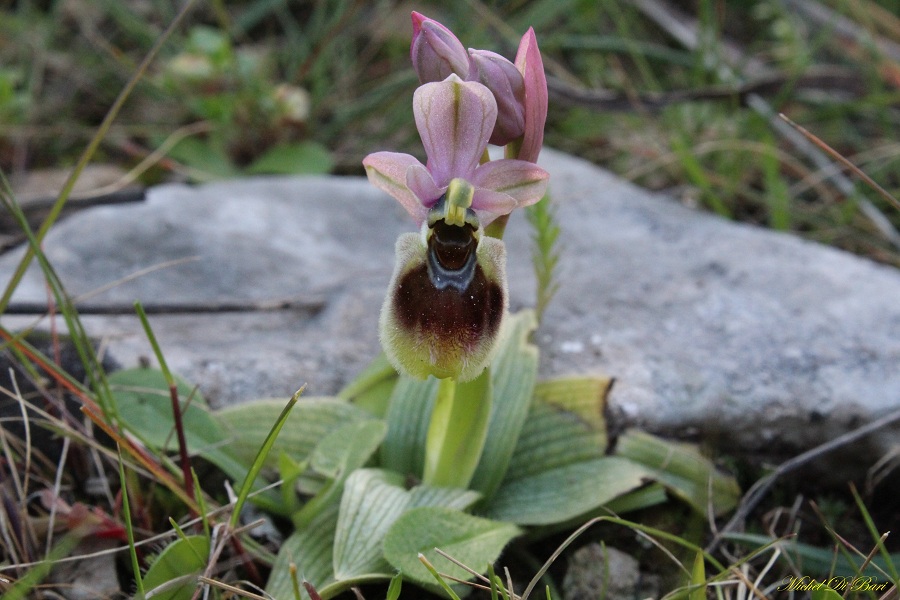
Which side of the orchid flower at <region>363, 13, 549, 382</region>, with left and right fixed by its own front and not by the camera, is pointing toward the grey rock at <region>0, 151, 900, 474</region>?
back

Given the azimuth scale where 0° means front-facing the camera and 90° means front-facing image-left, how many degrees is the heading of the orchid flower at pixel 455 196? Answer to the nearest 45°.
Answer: approximately 0°

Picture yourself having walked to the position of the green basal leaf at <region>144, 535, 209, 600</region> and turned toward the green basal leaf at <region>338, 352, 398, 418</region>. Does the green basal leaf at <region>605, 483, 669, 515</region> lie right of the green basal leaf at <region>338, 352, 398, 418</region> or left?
right

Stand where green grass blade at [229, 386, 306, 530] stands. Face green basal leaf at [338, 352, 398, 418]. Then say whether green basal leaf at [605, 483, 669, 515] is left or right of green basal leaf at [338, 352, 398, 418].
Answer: right
